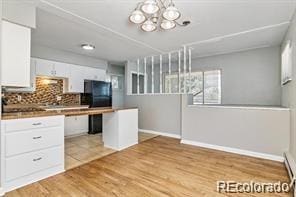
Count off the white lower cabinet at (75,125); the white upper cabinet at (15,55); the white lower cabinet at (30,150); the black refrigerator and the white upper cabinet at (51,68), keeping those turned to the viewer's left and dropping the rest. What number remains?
0

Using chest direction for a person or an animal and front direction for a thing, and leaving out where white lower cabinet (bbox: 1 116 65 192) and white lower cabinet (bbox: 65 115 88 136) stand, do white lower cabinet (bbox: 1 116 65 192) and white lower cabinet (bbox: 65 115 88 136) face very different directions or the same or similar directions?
same or similar directions

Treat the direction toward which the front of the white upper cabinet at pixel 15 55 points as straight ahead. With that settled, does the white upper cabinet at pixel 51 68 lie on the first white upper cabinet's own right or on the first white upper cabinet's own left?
on the first white upper cabinet's own left

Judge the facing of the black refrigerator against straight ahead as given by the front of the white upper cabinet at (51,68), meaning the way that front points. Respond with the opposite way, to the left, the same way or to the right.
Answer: the same way

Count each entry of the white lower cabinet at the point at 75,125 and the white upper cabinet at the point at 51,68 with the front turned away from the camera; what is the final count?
0

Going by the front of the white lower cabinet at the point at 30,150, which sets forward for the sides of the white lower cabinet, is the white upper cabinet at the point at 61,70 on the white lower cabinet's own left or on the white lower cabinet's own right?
on the white lower cabinet's own left

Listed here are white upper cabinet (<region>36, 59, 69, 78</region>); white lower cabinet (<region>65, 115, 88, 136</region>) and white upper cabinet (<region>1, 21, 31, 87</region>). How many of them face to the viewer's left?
0

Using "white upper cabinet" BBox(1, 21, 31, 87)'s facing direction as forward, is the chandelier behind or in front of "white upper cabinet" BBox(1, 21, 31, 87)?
in front

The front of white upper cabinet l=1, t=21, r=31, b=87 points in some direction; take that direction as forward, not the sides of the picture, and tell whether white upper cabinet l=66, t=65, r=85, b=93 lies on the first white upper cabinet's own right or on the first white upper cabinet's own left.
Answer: on the first white upper cabinet's own left

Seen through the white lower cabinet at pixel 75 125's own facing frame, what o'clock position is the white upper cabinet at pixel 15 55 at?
The white upper cabinet is roughly at 2 o'clock from the white lower cabinet.

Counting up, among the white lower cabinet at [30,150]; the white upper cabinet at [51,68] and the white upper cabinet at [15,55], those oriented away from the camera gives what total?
0

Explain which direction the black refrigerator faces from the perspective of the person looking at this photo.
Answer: facing the viewer and to the right of the viewer

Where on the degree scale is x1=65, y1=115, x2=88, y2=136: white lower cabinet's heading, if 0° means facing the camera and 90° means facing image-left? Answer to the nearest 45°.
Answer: approximately 315°

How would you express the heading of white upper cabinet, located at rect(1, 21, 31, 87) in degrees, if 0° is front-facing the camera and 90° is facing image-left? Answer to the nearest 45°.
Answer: approximately 315°
